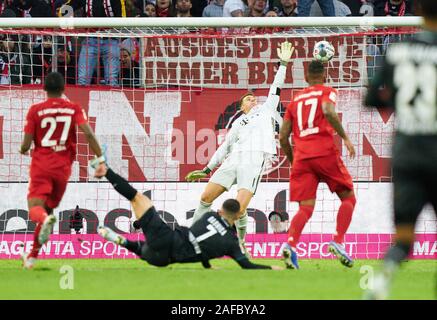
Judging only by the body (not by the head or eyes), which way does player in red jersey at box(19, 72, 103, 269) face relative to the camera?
away from the camera

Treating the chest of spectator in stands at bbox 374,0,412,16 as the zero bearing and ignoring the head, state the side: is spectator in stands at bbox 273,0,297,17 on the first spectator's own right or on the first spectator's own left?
on the first spectator's own right

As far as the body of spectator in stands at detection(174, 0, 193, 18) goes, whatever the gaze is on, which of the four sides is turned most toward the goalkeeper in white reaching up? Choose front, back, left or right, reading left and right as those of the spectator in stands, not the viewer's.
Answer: front

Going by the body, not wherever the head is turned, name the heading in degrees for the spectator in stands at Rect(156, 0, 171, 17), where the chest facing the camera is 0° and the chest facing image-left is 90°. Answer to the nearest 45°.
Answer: approximately 0°

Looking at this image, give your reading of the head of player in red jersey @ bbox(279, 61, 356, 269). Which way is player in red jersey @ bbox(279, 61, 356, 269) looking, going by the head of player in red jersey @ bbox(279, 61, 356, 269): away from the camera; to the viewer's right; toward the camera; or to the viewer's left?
away from the camera

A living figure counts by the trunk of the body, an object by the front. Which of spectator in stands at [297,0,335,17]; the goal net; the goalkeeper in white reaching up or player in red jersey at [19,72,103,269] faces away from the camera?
the player in red jersey
